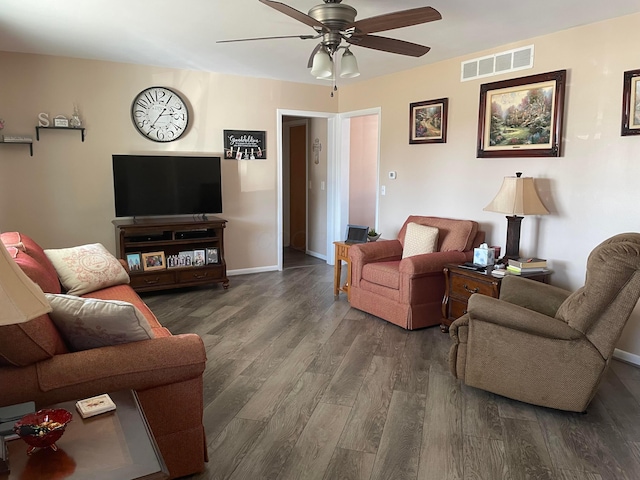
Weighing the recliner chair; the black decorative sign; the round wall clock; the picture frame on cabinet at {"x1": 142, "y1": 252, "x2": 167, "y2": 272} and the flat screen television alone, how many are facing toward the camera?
4

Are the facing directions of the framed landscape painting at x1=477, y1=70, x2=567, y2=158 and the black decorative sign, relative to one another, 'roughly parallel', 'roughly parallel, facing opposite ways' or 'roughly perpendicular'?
roughly perpendicular

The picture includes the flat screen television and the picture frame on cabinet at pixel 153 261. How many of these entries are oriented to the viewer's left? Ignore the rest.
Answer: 0

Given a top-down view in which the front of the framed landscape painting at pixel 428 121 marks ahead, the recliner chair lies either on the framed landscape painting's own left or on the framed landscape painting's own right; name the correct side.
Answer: on the framed landscape painting's own left

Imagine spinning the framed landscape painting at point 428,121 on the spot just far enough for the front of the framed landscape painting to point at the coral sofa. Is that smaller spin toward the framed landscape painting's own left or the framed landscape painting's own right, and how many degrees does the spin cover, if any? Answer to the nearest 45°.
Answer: approximately 45° to the framed landscape painting's own left

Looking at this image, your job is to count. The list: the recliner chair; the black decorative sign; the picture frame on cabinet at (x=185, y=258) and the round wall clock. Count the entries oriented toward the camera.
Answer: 3

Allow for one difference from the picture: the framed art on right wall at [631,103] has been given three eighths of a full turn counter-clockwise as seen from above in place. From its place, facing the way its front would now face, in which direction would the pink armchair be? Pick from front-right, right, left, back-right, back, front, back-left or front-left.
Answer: back

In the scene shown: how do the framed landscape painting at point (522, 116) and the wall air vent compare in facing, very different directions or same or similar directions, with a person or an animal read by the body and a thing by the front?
same or similar directions

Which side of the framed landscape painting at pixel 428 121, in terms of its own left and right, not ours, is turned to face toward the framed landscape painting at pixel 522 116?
left

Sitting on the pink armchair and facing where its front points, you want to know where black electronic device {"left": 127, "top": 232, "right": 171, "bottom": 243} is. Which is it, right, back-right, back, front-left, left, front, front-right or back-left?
front-right

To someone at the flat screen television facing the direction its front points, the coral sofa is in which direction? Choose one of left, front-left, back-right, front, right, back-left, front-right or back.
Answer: front

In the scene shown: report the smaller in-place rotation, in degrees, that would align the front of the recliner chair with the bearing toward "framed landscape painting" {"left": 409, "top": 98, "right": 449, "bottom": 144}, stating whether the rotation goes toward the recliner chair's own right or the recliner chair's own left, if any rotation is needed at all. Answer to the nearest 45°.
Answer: approximately 45° to the recliner chair's own right

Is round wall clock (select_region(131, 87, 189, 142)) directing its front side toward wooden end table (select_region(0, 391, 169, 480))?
yes

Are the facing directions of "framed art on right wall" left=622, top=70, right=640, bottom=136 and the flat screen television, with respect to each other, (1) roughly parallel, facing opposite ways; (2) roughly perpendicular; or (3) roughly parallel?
roughly perpendicular

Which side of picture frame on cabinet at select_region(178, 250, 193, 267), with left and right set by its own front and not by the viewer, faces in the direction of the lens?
front

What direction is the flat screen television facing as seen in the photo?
toward the camera

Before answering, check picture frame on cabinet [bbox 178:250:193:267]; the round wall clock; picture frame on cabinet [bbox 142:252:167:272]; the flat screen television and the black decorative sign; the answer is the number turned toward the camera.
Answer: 5

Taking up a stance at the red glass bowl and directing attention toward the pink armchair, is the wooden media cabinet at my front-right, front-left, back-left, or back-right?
front-left

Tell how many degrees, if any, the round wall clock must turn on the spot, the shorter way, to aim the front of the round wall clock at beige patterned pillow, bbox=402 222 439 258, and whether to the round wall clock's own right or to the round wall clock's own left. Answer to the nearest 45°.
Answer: approximately 45° to the round wall clock's own left
